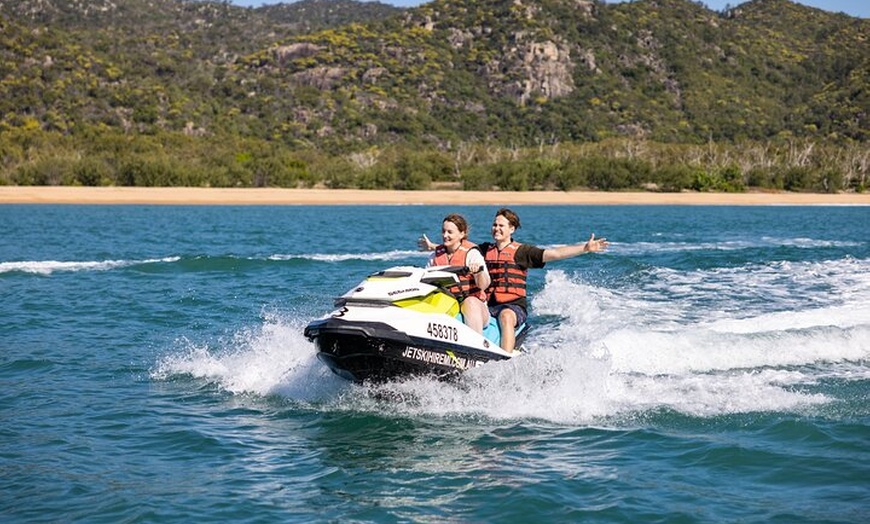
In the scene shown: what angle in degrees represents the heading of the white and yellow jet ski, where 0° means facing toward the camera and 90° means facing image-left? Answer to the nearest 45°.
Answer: approximately 45°
